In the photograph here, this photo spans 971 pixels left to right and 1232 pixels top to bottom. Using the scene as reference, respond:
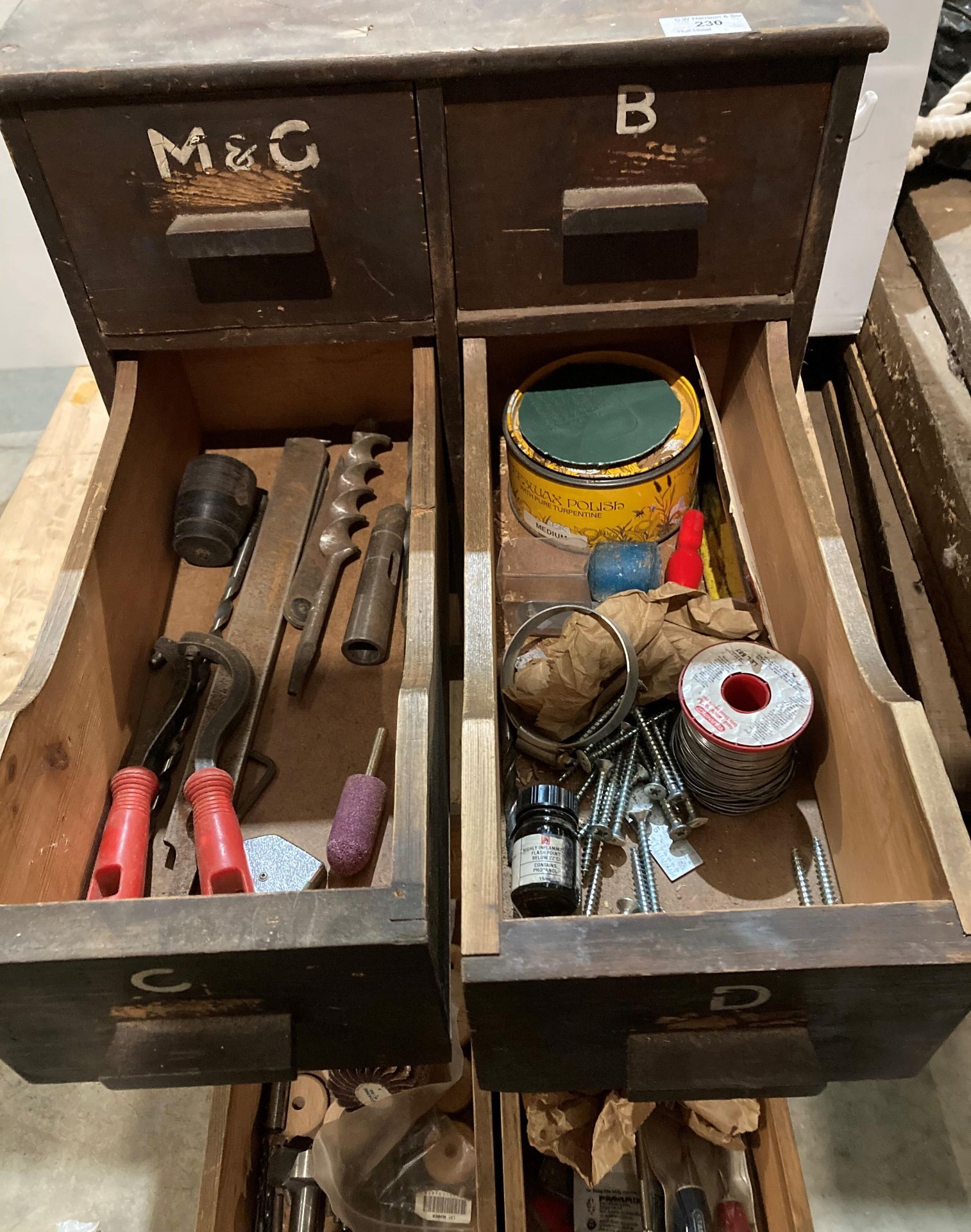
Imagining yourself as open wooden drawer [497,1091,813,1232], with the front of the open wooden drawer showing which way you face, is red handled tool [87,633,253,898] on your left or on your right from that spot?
on your right

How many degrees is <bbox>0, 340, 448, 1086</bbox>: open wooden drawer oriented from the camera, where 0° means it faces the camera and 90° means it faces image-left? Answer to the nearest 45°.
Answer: approximately 0°
